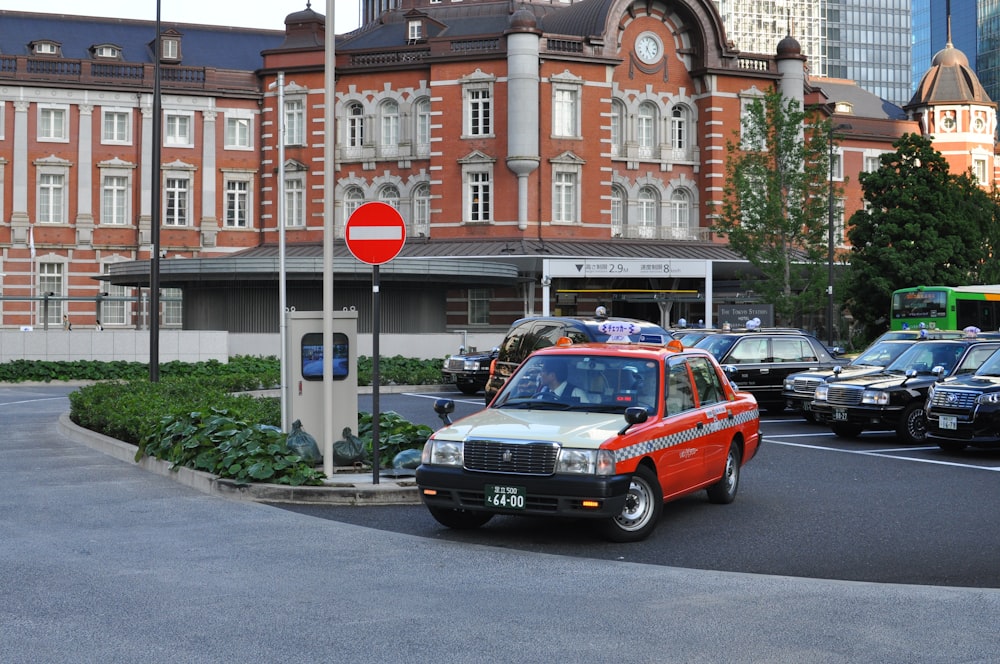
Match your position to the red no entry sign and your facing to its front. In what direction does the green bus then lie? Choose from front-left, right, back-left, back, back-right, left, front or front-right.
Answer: back-left

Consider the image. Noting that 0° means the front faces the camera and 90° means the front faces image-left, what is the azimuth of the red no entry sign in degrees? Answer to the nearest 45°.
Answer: approximately 0°

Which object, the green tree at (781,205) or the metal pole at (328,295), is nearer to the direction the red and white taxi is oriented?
the metal pole

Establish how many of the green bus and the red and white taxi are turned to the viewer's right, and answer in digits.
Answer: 0

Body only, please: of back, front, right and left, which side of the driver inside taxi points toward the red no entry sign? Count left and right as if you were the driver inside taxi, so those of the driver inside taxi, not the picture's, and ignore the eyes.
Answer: right

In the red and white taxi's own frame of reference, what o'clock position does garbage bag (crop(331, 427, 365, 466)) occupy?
The garbage bag is roughly at 3 o'clock from the red and white taxi.

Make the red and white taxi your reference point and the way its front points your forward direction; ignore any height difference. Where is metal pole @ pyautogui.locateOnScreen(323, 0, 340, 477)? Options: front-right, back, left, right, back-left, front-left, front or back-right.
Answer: right

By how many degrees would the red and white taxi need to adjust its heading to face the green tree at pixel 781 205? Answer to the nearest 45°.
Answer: approximately 135° to its right

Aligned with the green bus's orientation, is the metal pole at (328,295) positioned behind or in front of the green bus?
in front

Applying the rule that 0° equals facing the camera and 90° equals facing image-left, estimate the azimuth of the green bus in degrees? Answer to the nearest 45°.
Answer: approximately 45°

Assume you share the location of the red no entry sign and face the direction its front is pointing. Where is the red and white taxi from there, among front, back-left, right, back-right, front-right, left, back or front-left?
front-left
